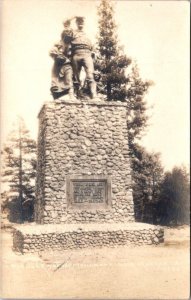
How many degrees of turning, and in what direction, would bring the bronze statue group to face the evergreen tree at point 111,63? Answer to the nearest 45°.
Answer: approximately 180°

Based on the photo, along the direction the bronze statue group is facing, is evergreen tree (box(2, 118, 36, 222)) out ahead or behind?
behind

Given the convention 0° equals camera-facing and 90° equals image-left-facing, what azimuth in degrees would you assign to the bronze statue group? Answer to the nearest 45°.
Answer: approximately 0°

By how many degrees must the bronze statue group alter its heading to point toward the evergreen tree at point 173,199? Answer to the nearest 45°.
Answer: approximately 135° to its left

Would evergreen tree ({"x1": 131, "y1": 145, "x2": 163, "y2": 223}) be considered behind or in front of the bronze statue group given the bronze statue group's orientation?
behind
